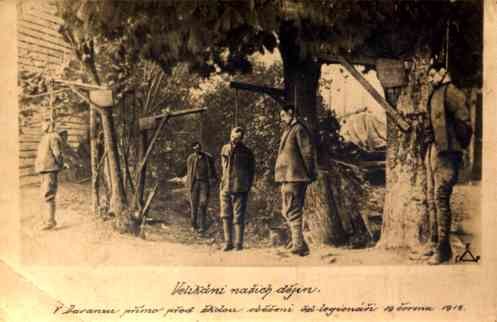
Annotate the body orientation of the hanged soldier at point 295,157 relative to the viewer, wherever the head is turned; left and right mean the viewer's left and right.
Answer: facing the viewer and to the left of the viewer

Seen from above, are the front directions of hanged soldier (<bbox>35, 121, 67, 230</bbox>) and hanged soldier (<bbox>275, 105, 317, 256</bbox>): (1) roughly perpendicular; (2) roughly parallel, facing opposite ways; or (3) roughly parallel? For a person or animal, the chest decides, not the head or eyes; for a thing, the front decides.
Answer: roughly parallel

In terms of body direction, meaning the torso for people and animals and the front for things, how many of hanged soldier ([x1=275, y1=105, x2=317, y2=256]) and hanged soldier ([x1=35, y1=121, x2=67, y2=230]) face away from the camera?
0
